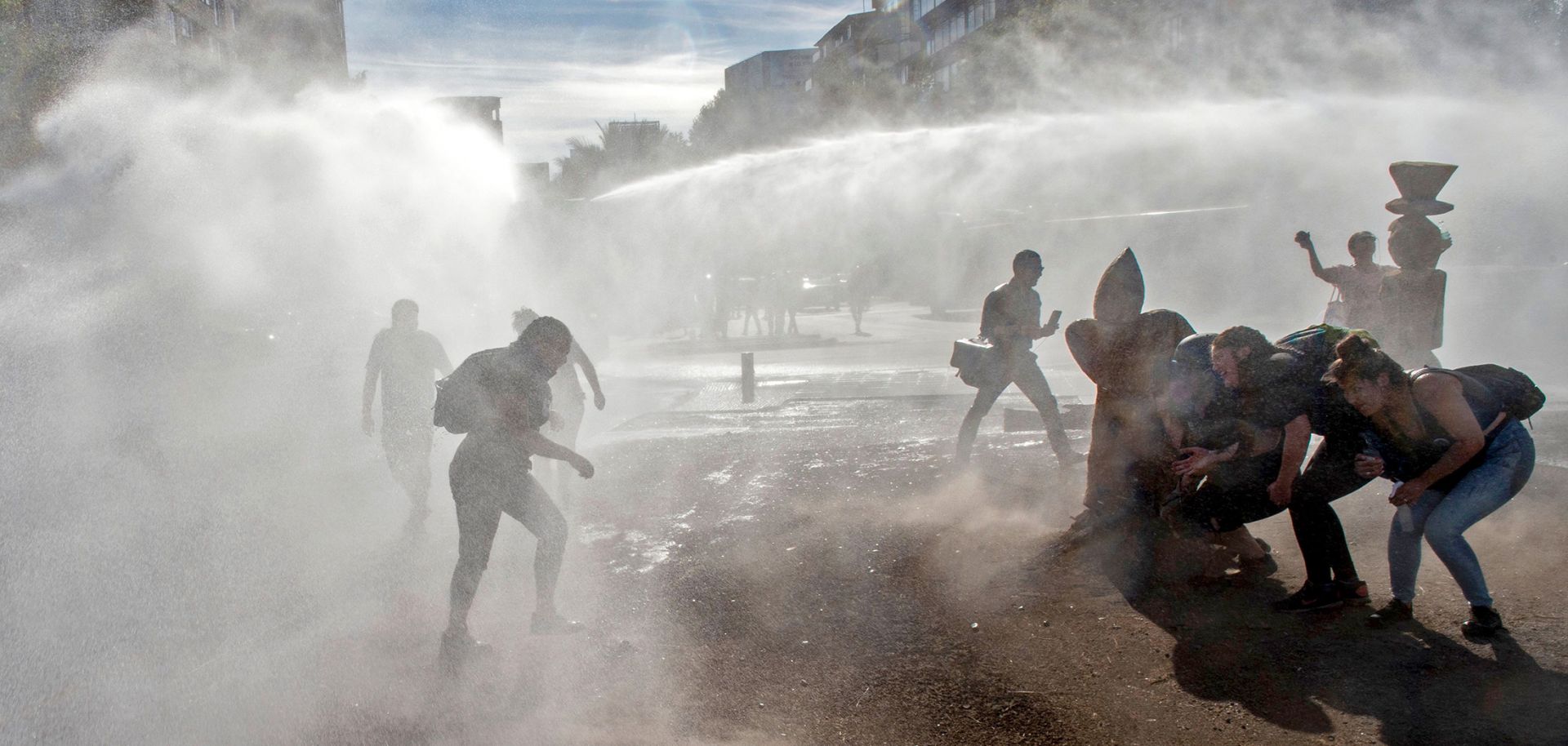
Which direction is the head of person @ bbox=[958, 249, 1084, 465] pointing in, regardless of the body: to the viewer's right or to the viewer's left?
to the viewer's right

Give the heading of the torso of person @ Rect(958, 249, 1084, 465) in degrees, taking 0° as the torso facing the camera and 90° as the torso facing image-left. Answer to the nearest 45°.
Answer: approximately 270°

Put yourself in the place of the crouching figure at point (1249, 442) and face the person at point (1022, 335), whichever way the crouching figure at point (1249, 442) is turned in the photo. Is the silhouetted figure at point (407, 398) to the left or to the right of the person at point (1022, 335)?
left

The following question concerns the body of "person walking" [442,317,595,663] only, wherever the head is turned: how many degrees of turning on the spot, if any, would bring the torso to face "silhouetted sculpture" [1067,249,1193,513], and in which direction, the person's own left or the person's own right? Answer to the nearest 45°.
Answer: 0° — they already face them

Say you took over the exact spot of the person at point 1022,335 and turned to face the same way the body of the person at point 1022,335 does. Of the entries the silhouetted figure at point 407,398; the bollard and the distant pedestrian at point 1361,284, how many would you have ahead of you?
1

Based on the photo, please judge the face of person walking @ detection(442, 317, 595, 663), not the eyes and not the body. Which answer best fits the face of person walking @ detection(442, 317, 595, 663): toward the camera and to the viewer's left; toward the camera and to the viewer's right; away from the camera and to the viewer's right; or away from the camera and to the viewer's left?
toward the camera and to the viewer's right

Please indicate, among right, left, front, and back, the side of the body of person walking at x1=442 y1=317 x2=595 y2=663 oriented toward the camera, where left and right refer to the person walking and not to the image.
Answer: right

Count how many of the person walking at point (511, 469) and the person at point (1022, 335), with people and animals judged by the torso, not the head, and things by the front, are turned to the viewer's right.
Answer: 2

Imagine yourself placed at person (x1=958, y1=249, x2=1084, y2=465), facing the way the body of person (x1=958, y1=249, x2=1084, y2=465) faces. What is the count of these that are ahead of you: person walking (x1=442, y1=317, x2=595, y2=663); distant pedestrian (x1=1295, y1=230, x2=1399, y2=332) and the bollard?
1

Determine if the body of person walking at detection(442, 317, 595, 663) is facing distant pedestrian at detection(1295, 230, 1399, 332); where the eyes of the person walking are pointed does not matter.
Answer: yes

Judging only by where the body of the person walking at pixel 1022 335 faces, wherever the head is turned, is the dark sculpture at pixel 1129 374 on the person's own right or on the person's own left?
on the person's own right

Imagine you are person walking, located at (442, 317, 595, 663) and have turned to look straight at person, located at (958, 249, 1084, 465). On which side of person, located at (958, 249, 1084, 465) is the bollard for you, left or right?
left
